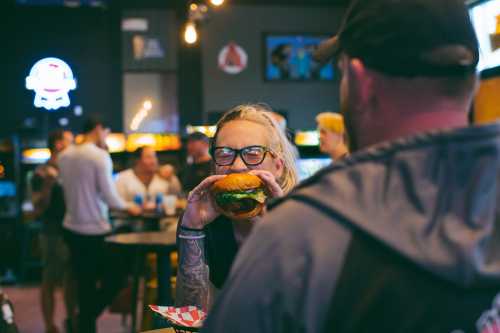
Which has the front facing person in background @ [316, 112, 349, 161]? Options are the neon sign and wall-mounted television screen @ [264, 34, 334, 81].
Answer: the wall-mounted television screen

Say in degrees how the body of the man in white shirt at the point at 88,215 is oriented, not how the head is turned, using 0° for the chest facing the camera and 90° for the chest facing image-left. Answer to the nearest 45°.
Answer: approximately 225°

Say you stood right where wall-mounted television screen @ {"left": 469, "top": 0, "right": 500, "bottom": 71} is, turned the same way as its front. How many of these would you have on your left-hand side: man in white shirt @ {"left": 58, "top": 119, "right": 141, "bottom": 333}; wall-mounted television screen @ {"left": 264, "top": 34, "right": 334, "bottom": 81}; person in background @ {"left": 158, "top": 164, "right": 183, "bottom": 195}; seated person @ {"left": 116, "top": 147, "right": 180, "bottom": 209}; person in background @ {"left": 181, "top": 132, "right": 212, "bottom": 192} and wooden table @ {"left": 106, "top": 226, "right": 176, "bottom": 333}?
0

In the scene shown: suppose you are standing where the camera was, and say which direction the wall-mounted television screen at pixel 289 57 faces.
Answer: facing the viewer

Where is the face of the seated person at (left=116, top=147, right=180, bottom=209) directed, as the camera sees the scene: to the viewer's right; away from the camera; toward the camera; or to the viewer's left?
toward the camera

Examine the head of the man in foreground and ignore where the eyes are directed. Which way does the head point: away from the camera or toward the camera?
away from the camera

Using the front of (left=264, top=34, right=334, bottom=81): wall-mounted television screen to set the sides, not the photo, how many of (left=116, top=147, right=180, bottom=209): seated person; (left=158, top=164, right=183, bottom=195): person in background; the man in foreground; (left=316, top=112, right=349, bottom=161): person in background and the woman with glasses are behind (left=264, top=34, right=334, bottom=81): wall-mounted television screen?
0

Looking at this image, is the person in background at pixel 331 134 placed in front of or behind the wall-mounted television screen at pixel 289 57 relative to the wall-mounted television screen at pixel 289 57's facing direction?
in front

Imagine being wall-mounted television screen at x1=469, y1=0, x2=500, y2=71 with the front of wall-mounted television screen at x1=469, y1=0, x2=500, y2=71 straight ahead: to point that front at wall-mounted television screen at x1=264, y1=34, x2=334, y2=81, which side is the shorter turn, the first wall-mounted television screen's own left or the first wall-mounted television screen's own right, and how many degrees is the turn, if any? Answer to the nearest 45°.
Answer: approximately 90° to the first wall-mounted television screen's own right

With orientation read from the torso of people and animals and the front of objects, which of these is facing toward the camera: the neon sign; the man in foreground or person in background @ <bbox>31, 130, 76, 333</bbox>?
the neon sign

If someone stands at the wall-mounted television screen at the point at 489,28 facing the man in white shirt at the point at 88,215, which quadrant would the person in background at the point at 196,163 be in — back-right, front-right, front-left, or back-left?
front-right

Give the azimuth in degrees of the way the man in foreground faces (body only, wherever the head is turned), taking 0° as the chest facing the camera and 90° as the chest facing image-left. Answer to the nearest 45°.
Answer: approximately 135°

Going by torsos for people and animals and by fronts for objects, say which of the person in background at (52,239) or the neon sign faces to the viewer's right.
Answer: the person in background

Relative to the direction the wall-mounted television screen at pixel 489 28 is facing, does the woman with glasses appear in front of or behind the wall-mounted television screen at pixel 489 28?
in front

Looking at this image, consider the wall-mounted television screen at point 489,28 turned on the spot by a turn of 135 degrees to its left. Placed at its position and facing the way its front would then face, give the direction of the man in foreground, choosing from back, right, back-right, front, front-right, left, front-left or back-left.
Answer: right

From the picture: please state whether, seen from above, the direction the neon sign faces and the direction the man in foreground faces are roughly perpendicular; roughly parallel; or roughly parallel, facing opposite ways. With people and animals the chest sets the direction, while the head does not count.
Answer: roughly parallel, facing opposite ways

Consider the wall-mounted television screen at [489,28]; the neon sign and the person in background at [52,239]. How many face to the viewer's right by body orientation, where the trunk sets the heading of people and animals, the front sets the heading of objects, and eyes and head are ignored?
1

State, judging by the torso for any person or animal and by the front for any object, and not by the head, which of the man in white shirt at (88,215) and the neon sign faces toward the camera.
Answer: the neon sign
